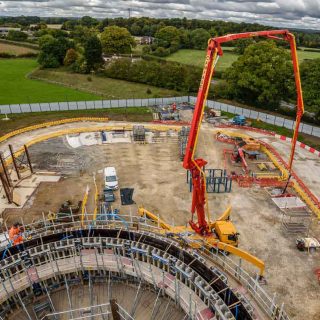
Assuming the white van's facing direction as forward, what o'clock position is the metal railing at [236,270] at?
The metal railing is roughly at 11 o'clock from the white van.

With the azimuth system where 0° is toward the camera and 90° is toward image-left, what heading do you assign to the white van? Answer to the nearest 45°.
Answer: approximately 0°

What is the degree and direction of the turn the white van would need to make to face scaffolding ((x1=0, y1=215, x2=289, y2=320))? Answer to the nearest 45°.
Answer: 0° — it already faces it
